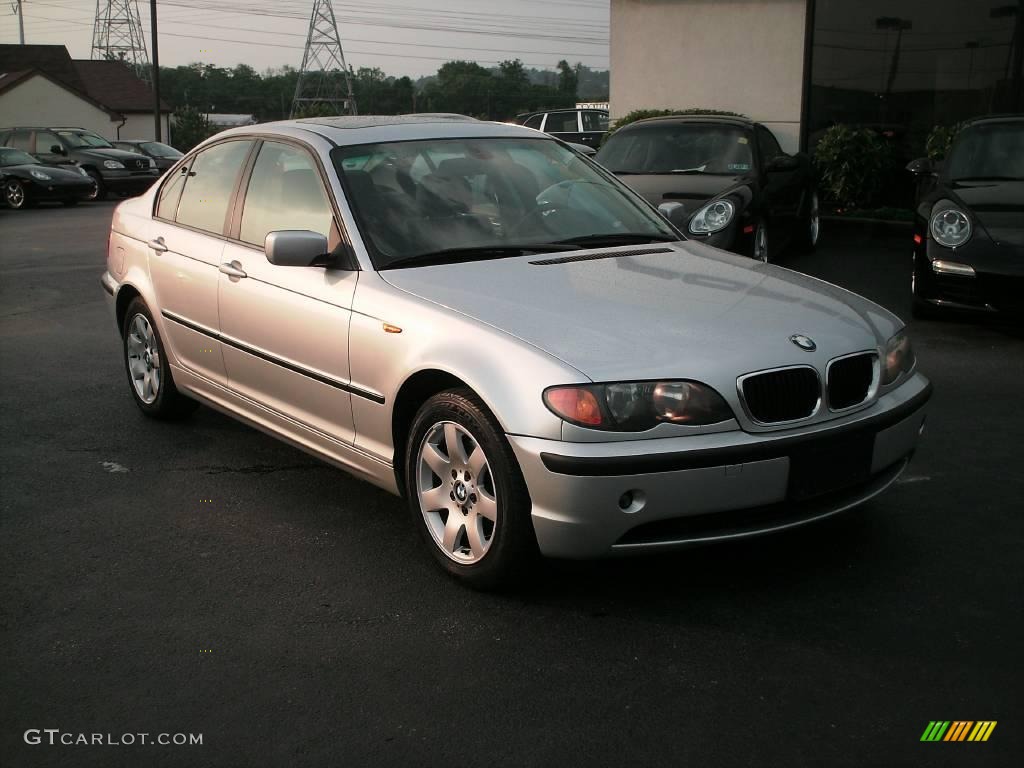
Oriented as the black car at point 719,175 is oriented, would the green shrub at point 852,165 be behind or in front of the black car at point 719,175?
behind

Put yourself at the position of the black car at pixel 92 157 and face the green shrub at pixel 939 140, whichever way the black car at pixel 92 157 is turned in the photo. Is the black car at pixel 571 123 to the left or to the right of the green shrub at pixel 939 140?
left

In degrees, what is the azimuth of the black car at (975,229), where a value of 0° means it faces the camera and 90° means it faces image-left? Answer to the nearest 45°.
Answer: approximately 0°

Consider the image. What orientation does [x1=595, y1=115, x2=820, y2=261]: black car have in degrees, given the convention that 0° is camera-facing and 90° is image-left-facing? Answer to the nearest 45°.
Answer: approximately 45°

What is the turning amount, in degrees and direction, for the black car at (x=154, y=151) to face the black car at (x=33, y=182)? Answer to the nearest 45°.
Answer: approximately 45° to its right

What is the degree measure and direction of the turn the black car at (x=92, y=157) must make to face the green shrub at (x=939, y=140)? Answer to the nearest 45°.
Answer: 0° — it already faces it

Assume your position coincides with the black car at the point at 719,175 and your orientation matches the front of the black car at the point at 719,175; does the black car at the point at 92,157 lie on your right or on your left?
on your right

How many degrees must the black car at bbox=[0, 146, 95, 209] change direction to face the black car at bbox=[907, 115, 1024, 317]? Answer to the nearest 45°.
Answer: approximately 45° to its right

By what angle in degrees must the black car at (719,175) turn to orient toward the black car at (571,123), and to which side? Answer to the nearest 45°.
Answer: approximately 135° to its right
